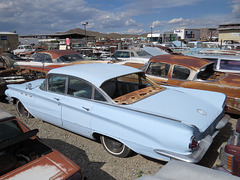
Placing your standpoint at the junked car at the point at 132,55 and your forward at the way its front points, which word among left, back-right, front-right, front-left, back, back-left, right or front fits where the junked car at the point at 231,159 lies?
back-left

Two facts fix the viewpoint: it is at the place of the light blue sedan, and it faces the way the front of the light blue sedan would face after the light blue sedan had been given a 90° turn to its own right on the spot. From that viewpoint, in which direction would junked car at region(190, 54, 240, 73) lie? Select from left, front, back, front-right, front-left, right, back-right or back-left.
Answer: front

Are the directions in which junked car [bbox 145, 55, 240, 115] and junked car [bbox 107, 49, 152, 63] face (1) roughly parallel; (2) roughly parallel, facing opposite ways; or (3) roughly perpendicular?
roughly parallel

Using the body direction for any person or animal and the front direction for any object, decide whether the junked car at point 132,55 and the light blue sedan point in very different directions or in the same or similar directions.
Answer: same or similar directions

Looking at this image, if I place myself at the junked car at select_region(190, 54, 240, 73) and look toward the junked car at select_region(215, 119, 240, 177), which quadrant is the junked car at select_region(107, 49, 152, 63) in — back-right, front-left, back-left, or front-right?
back-right

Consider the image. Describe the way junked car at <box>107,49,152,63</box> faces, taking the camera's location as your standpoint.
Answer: facing away from the viewer and to the left of the viewer

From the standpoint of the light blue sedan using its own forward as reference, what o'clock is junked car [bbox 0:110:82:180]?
The junked car is roughly at 9 o'clock from the light blue sedan.

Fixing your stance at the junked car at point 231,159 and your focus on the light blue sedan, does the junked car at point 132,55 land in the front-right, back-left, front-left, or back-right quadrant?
front-right

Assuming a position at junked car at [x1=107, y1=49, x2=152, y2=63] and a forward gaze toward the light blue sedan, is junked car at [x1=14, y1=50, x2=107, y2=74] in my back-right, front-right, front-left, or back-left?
front-right

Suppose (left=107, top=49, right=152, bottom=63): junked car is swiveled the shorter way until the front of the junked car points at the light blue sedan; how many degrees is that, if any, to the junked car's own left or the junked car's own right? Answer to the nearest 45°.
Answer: approximately 135° to the junked car's own left

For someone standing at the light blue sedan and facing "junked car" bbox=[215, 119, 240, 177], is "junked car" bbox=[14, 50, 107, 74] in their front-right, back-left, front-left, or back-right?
back-left
